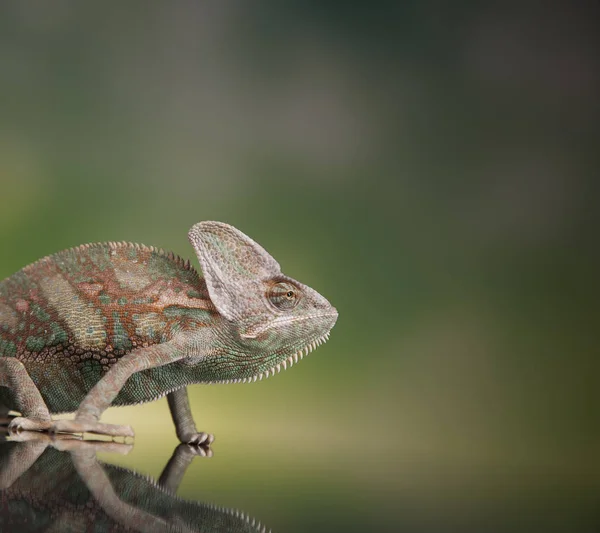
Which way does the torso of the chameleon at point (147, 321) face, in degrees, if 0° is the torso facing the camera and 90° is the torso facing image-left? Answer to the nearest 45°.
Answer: approximately 270°
